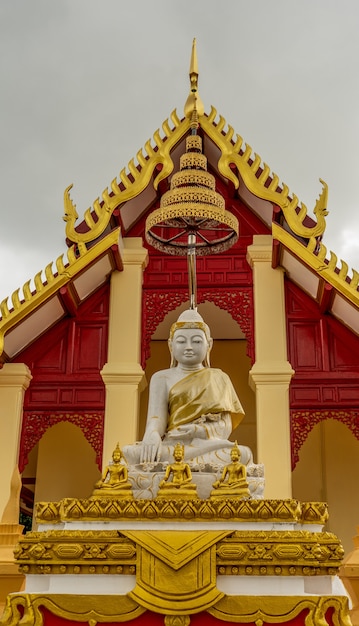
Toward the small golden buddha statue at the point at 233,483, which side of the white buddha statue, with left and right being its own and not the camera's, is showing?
front

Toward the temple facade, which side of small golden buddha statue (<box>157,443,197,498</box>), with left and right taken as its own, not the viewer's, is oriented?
back

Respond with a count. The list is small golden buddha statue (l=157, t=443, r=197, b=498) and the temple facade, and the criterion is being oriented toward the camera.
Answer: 2

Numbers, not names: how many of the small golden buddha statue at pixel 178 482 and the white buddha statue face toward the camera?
2

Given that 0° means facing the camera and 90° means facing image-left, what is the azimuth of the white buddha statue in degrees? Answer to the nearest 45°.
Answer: approximately 0°

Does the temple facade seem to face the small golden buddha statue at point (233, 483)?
yes

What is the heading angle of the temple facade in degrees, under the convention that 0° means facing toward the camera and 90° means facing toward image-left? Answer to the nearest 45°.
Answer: approximately 0°

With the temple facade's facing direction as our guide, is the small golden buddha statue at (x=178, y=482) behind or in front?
in front
